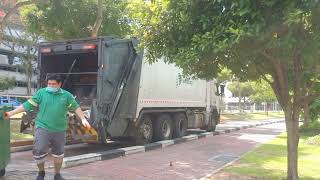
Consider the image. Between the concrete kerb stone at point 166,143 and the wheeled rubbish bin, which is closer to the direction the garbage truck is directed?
the concrete kerb stone

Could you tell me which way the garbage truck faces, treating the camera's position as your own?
facing away from the viewer and to the right of the viewer

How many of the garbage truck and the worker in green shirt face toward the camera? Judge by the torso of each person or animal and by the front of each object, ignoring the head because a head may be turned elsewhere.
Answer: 1

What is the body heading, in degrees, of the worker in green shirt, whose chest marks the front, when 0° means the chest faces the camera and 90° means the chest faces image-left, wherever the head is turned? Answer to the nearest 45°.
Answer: approximately 0°

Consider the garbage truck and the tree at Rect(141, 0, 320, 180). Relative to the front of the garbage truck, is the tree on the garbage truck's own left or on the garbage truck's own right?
on the garbage truck's own right

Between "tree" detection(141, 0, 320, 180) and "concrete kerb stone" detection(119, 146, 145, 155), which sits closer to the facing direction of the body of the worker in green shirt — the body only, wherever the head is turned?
the tree

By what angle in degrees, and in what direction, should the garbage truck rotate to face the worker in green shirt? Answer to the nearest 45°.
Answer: approximately 135° to its right

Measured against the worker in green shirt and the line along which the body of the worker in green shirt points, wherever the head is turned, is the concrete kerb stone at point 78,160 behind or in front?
behind

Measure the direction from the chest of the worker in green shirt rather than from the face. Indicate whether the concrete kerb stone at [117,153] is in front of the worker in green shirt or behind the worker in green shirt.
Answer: behind
